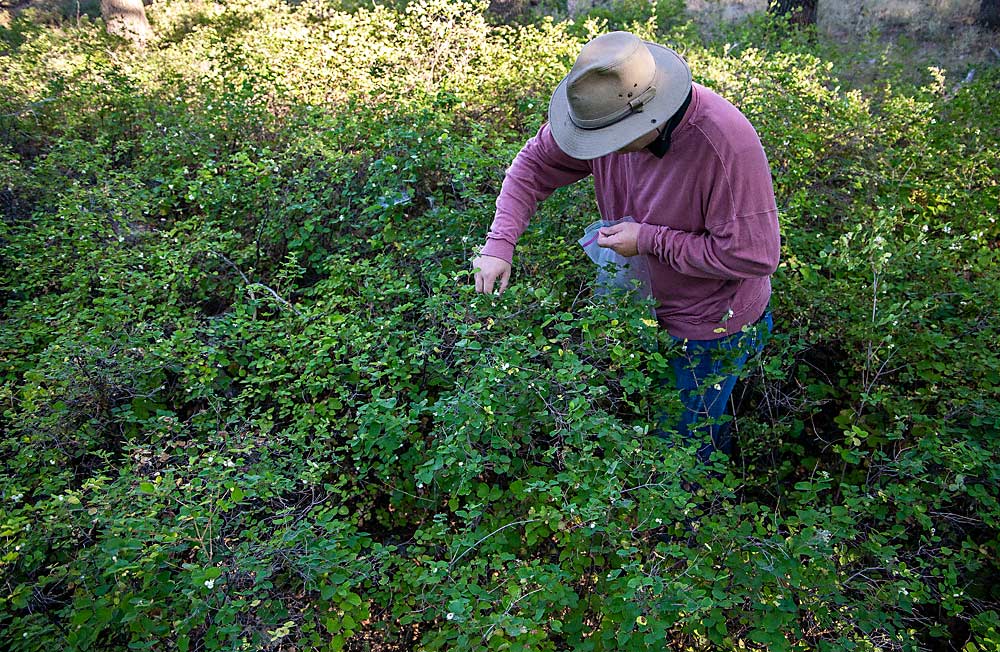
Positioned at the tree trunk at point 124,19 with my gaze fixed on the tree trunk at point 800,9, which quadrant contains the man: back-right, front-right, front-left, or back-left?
front-right

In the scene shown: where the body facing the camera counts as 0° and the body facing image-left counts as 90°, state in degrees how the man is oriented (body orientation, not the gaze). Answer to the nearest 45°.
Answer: approximately 45°

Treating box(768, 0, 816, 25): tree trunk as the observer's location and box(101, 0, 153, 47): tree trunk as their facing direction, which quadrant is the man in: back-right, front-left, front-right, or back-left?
front-left

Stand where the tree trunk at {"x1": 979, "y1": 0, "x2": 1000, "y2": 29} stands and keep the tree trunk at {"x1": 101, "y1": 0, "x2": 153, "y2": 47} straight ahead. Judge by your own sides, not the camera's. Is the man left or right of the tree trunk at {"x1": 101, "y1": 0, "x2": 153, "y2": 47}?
left
